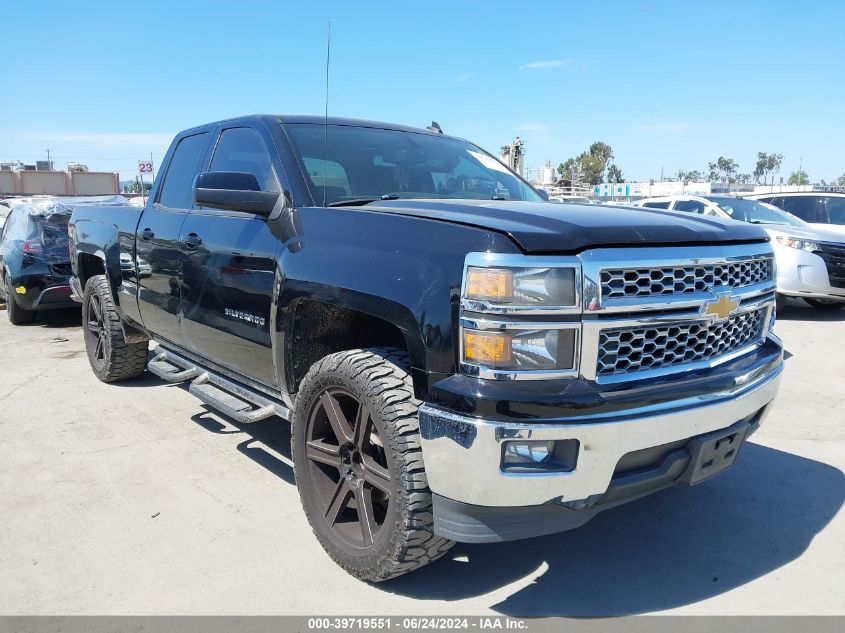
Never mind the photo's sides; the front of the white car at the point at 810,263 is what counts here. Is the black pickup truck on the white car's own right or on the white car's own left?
on the white car's own right

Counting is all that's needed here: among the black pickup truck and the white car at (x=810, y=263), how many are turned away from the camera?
0

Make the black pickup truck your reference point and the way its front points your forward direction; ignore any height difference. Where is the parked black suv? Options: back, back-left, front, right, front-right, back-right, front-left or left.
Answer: back

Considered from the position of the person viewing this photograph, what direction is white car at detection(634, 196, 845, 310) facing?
facing the viewer and to the right of the viewer

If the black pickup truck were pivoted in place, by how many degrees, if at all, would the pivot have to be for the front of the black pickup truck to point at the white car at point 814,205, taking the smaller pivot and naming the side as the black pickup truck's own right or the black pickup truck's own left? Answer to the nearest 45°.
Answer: approximately 90° to the black pickup truck's own left

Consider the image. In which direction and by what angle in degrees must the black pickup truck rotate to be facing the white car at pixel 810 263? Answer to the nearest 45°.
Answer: approximately 90° to its left

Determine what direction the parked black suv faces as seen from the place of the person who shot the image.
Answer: facing away from the viewer and to the left of the viewer

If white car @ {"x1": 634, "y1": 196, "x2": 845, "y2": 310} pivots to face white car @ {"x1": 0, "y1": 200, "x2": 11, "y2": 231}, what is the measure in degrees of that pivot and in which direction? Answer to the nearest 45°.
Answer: approximately 135° to its right

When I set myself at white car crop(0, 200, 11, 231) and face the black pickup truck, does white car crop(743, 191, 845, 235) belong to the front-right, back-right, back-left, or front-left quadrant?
front-left
